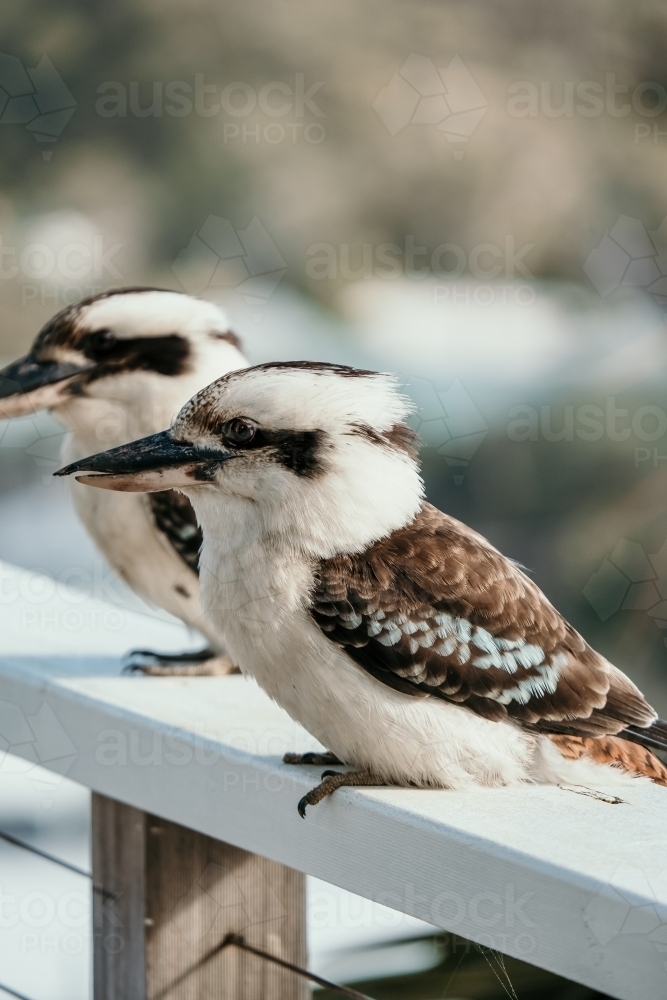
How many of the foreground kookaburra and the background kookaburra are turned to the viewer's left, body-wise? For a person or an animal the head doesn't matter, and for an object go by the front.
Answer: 2

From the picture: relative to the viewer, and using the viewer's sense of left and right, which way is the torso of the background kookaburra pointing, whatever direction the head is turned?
facing to the left of the viewer

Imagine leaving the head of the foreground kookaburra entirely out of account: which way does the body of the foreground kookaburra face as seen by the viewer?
to the viewer's left
